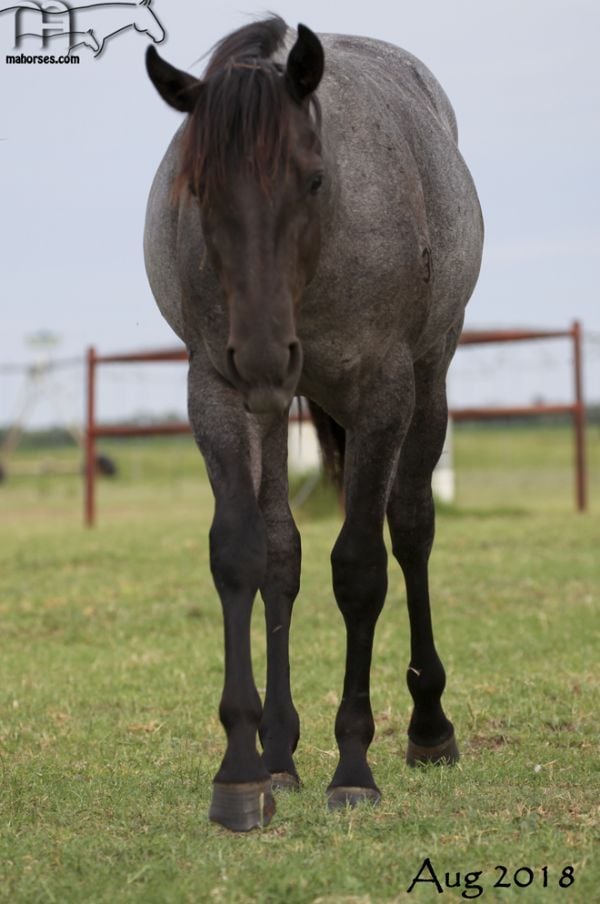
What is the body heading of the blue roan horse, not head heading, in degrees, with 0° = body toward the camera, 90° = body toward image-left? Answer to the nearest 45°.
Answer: approximately 0°

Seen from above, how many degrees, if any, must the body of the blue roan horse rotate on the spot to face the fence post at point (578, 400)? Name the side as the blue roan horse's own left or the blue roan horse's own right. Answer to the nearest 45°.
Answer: approximately 180°

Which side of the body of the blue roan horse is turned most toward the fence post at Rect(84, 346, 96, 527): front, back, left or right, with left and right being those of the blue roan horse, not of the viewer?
back
